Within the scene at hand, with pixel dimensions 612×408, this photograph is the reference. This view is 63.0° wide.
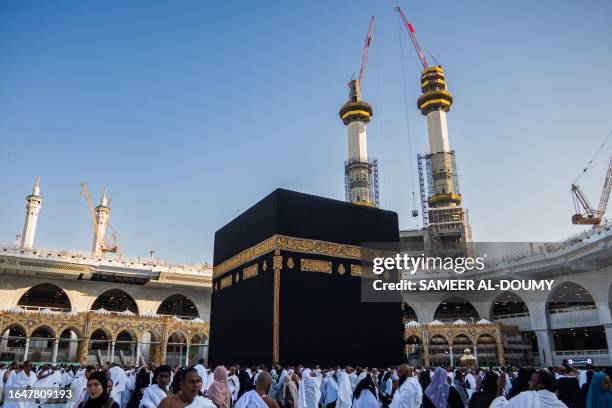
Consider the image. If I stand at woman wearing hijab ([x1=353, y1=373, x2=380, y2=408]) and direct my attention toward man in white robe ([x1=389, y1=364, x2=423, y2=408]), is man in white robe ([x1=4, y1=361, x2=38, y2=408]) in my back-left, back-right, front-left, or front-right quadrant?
back-right

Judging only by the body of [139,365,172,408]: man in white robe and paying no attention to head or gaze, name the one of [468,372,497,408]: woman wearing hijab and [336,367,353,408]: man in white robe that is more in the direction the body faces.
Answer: the woman wearing hijab

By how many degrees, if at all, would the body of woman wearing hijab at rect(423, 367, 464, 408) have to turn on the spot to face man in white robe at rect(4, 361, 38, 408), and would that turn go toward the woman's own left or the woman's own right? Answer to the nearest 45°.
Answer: approximately 90° to the woman's own left

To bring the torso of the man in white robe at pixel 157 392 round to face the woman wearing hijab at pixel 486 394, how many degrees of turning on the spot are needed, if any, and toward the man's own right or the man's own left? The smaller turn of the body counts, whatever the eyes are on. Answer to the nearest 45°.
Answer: approximately 45° to the man's own left

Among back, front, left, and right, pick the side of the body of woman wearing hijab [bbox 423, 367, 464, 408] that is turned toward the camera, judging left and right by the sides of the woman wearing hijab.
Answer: back

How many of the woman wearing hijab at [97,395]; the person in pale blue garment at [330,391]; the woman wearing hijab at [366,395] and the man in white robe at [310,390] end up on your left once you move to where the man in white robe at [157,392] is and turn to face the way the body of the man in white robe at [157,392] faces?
3

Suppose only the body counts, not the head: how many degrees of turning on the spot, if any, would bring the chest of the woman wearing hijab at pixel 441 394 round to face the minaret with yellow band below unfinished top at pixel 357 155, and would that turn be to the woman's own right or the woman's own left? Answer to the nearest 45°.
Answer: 0° — they already face it
